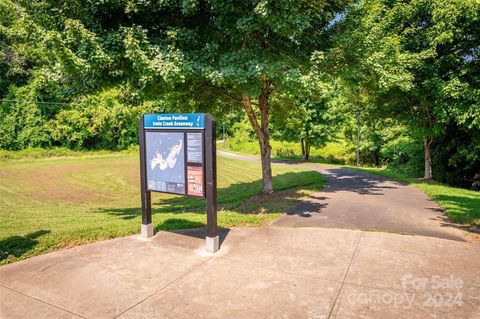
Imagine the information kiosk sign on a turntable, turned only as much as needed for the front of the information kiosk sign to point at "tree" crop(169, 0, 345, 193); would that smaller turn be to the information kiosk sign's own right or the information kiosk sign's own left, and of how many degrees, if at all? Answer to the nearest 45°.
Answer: approximately 180°

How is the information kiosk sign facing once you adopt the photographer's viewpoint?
facing the viewer and to the left of the viewer

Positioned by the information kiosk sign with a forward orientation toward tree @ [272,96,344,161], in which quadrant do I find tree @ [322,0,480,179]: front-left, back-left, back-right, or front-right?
front-right

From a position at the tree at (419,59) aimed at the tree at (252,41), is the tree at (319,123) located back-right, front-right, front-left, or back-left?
back-right

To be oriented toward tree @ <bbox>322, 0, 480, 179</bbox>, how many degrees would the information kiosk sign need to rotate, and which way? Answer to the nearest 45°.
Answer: approximately 180°

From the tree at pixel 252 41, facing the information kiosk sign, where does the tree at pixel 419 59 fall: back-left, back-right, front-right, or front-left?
back-left

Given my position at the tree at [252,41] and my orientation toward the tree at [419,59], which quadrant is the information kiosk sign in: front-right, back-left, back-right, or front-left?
back-right

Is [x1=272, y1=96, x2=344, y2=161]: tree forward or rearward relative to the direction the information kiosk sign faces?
rearward
